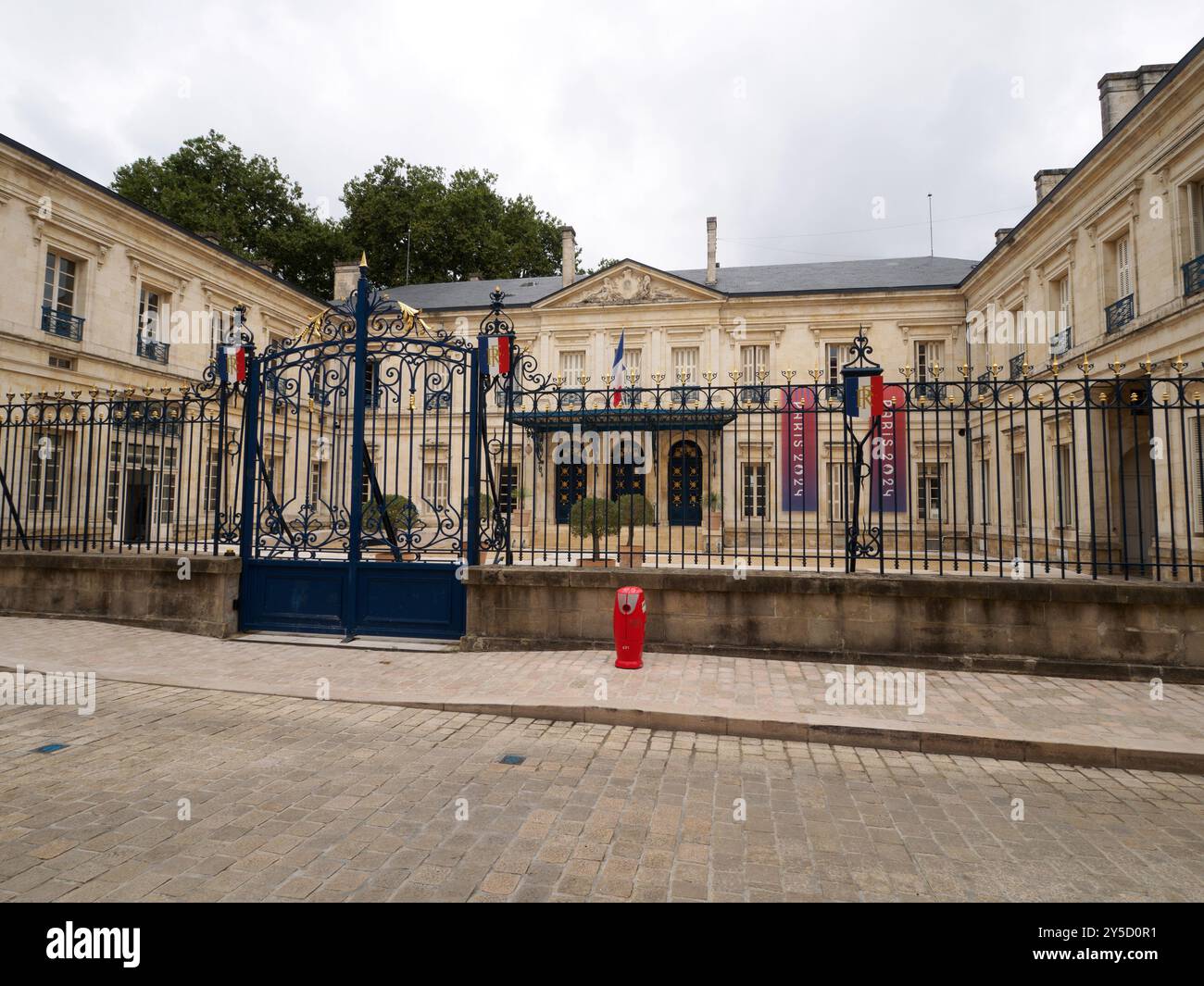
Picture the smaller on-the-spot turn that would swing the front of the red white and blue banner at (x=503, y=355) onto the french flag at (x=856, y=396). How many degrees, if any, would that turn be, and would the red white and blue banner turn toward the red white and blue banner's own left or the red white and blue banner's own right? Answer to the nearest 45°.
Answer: approximately 90° to the red white and blue banner's own left

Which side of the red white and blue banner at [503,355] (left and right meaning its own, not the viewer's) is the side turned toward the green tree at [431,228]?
back

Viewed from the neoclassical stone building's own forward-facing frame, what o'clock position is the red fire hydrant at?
The red fire hydrant is roughly at 1 o'clock from the neoclassical stone building.

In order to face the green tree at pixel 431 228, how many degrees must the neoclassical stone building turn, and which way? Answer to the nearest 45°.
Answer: approximately 135° to its right

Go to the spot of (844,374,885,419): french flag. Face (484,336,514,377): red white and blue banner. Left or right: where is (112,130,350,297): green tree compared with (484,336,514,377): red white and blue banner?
right

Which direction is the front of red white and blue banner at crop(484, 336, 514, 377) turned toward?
toward the camera

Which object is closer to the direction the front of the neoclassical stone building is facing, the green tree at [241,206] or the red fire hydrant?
the red fire hydrant

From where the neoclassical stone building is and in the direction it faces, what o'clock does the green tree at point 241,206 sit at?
The green tree is roughly at 4 o'clock from the neoclassical stone building.

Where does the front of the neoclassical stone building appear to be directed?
toward the camera

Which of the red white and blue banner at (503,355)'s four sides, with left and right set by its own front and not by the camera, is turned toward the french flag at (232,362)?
right

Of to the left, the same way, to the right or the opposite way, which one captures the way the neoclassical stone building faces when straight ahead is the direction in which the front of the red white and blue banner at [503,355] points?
the same way
